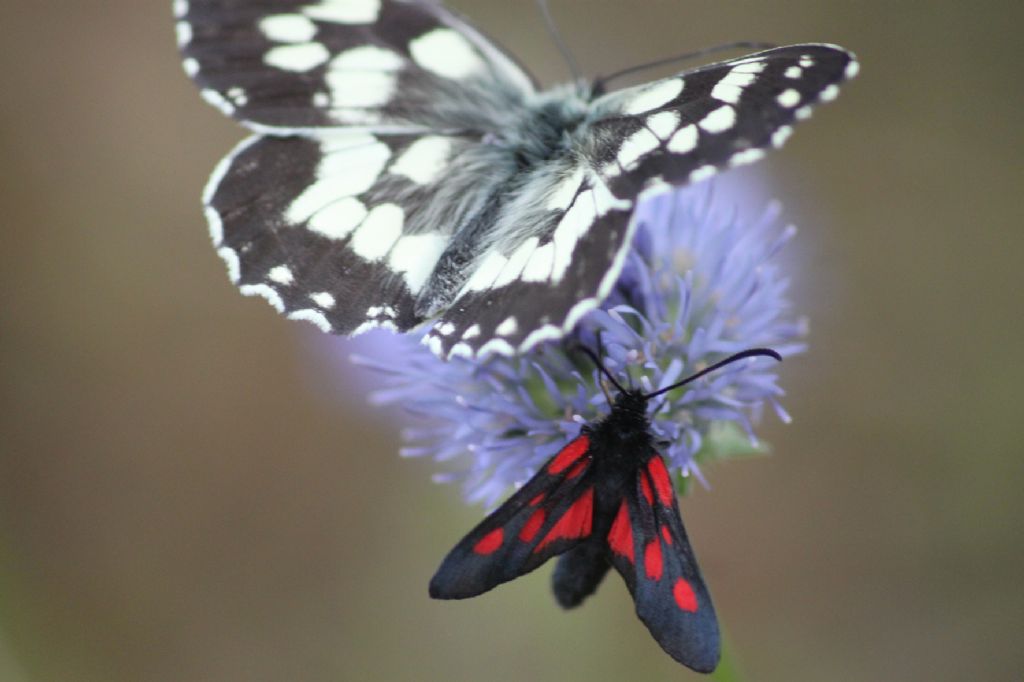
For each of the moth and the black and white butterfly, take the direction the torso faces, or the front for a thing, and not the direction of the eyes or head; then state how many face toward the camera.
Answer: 0

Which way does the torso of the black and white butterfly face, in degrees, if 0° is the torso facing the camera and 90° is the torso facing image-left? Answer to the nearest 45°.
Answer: approximately 225°

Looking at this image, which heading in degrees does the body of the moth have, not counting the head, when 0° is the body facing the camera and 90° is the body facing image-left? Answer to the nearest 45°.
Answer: approximately 180°
